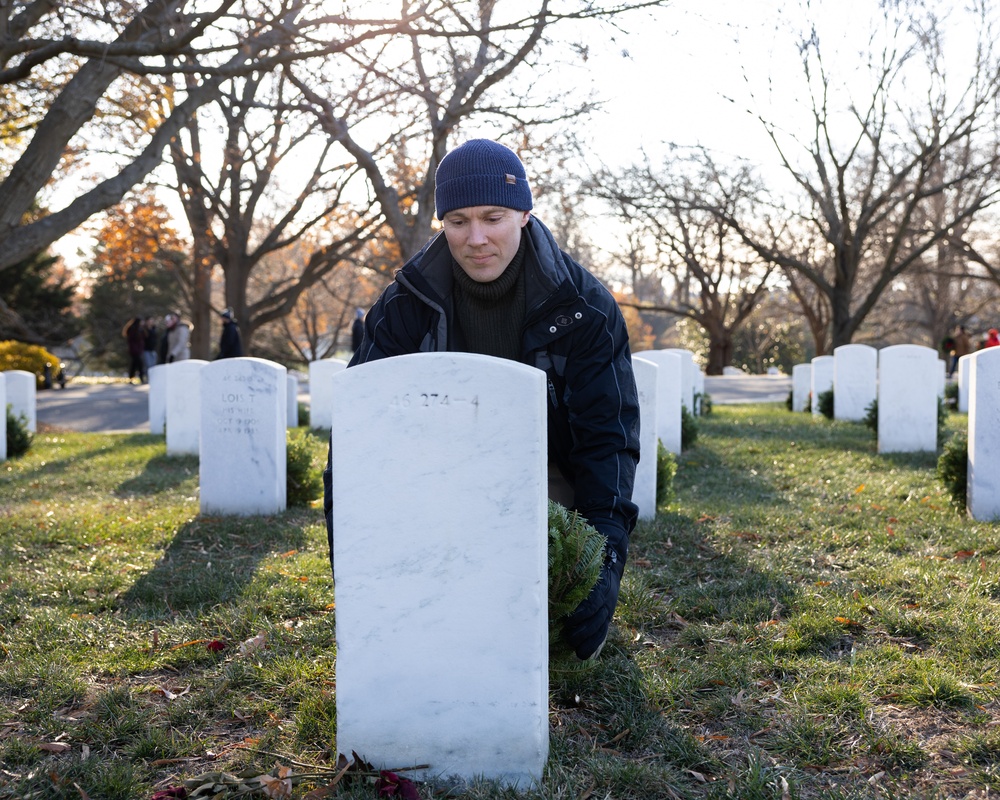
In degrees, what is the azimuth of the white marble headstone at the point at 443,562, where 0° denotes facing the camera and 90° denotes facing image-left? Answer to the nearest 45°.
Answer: approximately 180°

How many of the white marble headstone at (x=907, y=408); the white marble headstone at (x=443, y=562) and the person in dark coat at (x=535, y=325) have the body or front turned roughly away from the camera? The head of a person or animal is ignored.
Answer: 2

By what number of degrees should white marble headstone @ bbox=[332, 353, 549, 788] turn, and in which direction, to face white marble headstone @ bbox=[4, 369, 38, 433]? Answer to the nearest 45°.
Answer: approximately 45° to its left

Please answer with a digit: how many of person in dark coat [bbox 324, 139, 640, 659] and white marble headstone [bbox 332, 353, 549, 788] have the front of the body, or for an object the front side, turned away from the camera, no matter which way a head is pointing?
1

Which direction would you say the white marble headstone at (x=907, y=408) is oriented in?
away from the camera
